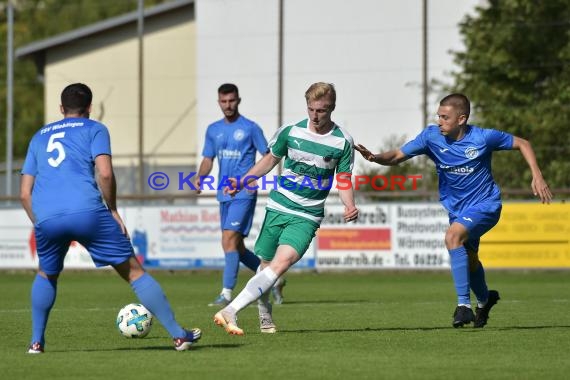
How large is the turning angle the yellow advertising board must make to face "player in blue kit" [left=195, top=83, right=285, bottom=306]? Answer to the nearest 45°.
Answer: approximately 45° to its right

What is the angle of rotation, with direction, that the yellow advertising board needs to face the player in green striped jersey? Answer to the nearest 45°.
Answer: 0° — it already faces them

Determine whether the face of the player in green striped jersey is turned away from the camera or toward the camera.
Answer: toward the camera

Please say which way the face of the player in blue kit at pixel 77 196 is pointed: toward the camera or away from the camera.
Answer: away from the camera

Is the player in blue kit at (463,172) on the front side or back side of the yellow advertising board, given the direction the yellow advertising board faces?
on the front side

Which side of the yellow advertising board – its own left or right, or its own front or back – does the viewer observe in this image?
front

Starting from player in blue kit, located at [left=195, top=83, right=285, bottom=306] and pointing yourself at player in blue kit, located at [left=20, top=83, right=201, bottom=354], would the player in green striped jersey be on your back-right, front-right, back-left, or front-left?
front-left

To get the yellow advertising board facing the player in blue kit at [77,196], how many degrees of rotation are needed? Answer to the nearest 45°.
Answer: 0° — it already faces them
